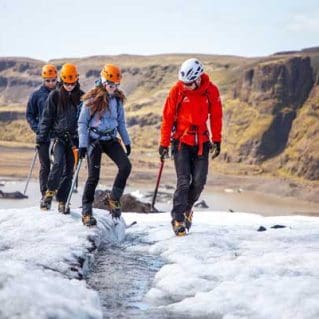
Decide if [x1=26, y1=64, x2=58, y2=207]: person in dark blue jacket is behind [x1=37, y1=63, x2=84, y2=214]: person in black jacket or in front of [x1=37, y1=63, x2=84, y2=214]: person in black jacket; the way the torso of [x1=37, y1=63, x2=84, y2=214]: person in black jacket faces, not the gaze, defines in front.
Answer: behind

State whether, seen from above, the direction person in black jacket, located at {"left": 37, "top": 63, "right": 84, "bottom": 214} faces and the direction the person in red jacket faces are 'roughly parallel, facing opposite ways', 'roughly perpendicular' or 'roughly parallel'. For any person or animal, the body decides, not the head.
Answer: roughly parallel

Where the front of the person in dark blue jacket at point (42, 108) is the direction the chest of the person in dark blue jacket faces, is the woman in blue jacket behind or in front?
in front

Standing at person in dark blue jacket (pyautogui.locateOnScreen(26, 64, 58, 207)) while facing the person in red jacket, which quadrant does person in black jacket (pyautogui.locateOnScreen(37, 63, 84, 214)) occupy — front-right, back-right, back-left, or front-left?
front-right

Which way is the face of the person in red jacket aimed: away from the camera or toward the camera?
toward the camera

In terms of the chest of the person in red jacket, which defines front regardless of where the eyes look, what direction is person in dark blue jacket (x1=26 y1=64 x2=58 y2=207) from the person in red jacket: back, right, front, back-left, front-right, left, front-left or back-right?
back-right

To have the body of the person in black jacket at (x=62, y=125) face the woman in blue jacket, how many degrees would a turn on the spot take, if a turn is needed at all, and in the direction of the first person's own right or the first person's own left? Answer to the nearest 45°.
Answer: approximately 45° to the first person's own left

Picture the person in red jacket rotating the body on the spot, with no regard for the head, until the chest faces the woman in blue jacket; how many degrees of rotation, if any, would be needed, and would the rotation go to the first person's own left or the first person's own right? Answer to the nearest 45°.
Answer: approximately 90° to the first person's own right

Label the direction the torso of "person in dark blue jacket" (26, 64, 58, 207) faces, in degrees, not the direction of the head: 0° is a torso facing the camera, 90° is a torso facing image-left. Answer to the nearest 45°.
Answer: approximately 315°

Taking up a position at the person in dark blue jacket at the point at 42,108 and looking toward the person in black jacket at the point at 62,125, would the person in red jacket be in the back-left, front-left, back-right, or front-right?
front-left

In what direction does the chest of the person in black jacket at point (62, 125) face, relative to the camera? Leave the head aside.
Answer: toward the camera

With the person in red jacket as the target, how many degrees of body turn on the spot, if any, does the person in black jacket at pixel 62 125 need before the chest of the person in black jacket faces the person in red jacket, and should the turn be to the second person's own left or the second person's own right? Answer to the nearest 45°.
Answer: approximately 45° to the second person's own left

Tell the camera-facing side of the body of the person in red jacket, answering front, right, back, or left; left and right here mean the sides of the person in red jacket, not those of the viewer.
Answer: front
